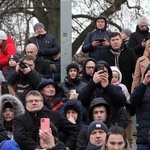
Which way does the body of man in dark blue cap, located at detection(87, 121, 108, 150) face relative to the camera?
toward the camera

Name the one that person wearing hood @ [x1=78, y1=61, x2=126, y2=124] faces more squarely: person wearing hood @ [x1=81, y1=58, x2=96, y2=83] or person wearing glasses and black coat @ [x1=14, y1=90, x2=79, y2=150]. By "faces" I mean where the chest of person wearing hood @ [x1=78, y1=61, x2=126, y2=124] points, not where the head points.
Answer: the person wearing glasses and black coat

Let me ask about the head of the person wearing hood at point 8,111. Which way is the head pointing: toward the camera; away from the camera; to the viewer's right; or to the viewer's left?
toward the camera

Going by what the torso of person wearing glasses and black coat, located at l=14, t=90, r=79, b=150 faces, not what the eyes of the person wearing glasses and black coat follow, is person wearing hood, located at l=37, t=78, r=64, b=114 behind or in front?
behind

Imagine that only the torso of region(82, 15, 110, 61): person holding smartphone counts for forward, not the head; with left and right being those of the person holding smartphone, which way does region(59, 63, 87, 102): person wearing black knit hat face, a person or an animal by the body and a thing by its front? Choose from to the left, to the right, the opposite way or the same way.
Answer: the same way

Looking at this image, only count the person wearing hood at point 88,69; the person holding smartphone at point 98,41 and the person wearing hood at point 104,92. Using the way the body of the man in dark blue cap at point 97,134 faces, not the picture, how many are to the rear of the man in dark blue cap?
3

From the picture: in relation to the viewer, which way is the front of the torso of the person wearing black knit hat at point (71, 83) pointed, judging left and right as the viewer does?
facing the viewer

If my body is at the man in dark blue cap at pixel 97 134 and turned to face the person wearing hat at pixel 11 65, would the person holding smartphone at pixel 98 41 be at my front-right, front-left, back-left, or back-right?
front-right

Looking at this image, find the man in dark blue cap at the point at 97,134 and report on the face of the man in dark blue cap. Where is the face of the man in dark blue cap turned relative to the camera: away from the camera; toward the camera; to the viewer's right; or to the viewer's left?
toward the camera

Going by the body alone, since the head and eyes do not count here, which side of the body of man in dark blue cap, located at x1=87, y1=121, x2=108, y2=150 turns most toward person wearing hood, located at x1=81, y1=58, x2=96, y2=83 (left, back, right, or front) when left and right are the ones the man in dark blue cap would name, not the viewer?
back

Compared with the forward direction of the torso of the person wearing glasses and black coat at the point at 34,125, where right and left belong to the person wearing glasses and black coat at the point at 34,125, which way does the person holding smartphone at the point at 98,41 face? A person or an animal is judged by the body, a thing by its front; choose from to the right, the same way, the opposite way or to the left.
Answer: the same way

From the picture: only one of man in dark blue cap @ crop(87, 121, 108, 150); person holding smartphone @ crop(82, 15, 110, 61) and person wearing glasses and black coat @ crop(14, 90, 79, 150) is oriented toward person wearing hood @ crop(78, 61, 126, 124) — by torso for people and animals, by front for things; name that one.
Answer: person holding smartphone @ crop(82, 15, 110, 61)

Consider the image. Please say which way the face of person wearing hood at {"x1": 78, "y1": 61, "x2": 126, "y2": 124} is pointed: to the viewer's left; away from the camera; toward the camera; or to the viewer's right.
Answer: toward the camera
